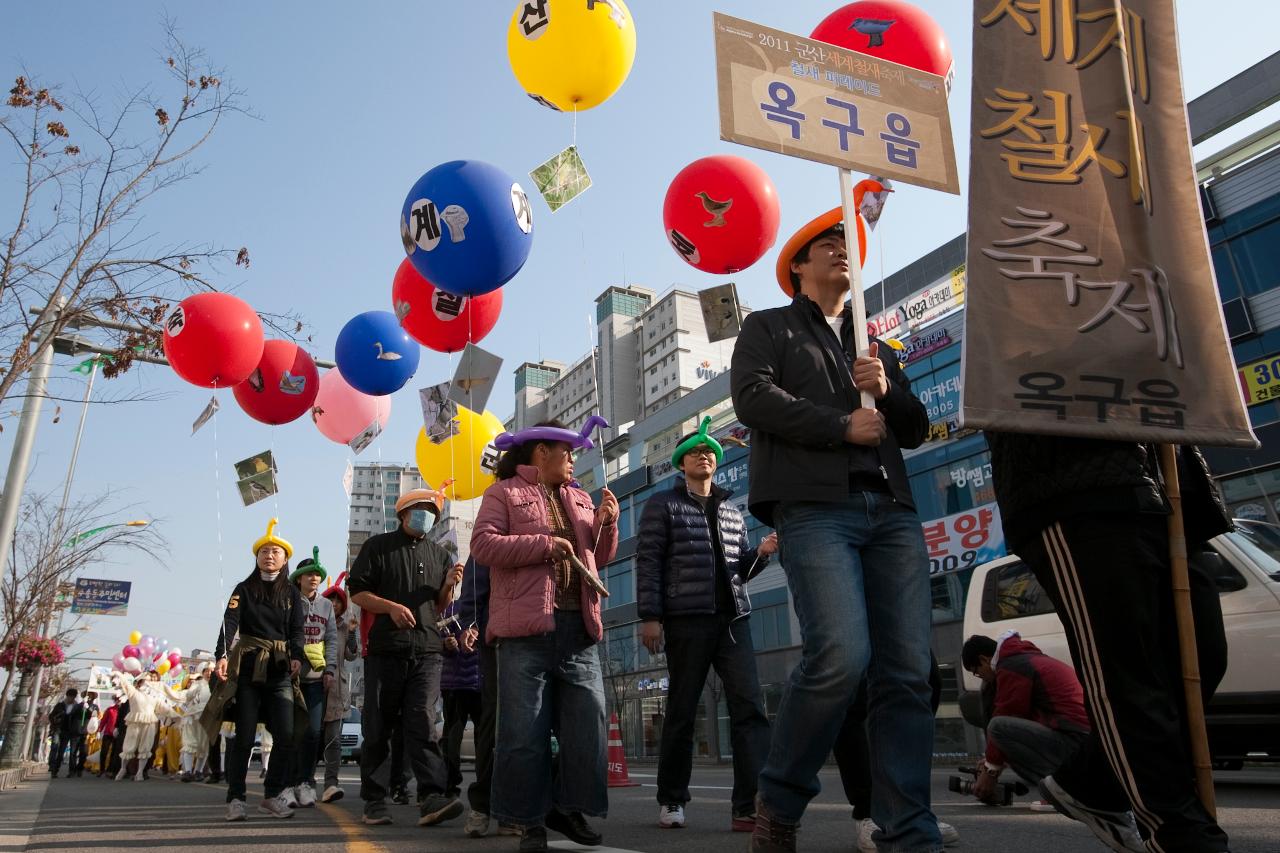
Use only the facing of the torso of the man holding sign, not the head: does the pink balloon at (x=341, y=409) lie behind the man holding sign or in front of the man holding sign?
behind

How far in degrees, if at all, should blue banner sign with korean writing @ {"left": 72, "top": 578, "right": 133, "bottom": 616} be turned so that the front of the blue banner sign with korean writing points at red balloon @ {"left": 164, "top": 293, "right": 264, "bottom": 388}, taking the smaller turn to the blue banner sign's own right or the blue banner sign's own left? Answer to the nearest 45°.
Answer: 0° — it already faces it

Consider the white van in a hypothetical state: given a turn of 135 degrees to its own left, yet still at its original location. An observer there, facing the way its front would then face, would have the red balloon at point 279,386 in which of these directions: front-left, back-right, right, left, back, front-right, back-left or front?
left

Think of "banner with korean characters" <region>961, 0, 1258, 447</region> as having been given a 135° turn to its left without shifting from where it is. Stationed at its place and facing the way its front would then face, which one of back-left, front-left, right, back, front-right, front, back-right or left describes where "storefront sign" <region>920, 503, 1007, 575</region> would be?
front-left

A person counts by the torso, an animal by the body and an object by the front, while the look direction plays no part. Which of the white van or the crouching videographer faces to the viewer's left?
the crouching videographer

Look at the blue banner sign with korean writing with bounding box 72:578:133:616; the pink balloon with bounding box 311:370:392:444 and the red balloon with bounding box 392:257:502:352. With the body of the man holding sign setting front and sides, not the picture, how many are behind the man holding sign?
3

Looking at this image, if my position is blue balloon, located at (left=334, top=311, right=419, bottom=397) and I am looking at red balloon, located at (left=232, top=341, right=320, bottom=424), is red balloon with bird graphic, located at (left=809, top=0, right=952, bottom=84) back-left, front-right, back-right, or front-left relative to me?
back-left

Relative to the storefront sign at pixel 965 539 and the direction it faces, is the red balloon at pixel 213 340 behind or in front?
in front

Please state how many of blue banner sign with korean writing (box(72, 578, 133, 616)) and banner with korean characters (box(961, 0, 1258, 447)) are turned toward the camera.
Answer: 2

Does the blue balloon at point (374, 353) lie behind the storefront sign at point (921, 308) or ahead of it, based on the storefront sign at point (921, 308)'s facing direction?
ahead

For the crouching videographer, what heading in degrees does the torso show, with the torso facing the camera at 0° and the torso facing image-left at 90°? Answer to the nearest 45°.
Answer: approximately 90°

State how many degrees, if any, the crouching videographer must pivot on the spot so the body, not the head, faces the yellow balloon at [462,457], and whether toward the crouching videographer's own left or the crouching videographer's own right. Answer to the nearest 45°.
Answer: approximately 45° to the crouching videographer's own right
